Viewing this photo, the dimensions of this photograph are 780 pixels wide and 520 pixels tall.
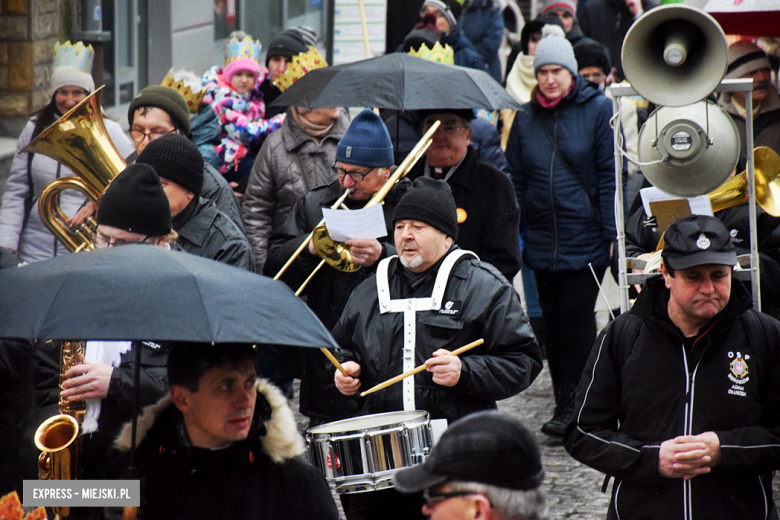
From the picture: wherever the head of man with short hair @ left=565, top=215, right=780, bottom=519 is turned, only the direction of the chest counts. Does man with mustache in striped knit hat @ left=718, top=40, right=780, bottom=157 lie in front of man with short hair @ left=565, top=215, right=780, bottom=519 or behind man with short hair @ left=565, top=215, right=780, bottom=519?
behind

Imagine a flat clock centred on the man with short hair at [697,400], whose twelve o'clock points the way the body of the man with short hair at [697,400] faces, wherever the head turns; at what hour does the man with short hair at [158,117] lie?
the man with short hair at [158,117] is roughly at 4 o'clock from the man with short hair at [697,400].

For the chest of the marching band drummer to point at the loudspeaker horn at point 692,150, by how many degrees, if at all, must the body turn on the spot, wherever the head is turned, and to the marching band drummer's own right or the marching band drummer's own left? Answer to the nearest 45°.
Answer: approximately 135° to the marching band drummer's own left

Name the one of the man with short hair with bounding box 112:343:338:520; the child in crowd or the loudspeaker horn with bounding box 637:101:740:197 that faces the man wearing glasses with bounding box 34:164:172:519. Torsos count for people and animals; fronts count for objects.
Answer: the child in crowd

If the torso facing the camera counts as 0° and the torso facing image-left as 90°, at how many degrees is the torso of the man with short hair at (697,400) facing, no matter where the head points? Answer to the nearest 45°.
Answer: approximately 0°

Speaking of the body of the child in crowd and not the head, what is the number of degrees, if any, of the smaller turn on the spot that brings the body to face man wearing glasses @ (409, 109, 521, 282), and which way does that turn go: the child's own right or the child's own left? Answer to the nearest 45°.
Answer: approximately 45° to the child's own left

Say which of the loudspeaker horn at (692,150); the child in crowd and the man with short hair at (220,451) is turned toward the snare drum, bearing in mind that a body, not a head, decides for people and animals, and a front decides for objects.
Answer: the child in crowd

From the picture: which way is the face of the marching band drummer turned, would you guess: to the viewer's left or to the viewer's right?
to the viewer's left

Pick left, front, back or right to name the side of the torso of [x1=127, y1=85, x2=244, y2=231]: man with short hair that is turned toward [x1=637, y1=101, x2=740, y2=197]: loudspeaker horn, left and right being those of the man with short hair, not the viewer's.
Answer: left

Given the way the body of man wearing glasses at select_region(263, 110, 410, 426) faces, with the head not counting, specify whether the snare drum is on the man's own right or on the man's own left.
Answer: on the man's own left
